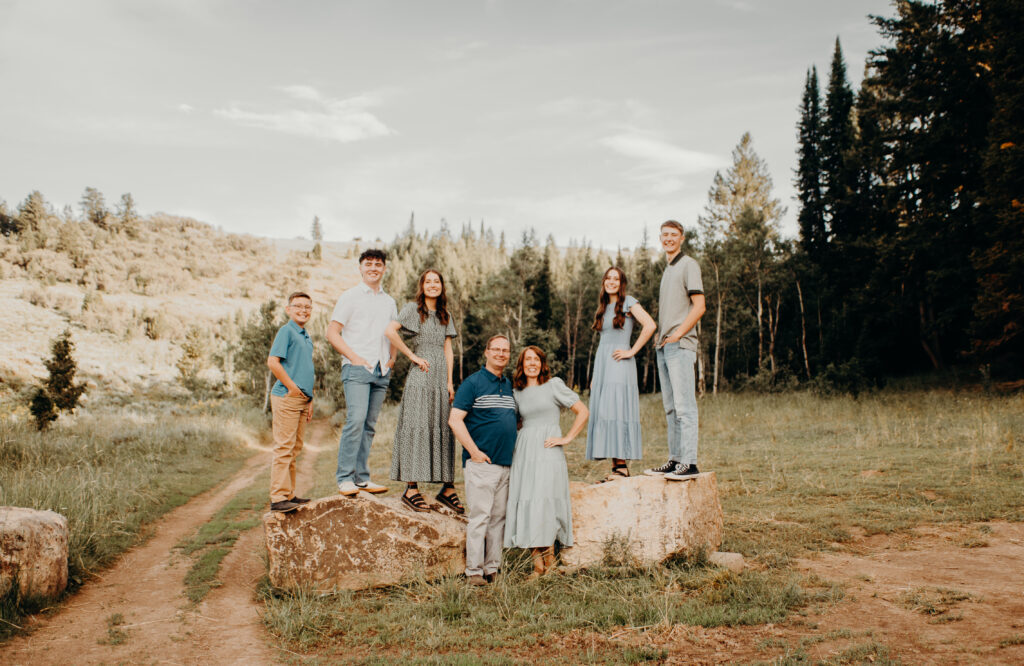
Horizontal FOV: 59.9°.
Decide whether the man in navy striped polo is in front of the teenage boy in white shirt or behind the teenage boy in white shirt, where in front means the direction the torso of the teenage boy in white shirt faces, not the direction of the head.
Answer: in front

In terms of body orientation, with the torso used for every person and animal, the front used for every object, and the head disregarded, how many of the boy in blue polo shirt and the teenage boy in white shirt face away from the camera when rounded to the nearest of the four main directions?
0

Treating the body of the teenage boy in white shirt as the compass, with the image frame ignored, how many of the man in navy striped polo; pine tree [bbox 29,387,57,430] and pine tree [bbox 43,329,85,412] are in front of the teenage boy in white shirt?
1

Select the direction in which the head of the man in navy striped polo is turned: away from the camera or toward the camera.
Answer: toward the camera

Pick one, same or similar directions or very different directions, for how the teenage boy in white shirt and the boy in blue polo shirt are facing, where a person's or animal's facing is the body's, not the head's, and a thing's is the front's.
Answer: same or similar directions

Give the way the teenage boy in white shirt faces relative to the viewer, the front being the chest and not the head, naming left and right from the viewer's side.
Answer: facing the viewer and to the right of the viewer

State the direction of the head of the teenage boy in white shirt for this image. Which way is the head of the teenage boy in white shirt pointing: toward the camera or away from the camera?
toward the camera

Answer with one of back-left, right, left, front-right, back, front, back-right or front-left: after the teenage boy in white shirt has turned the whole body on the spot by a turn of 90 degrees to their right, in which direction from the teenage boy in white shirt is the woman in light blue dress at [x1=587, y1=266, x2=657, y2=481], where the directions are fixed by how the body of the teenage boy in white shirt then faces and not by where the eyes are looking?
back-left

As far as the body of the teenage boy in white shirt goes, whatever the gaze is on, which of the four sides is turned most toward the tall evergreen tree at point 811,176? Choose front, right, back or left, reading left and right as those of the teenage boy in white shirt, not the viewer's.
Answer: left

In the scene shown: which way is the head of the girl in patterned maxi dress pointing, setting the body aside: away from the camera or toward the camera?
toward the camera

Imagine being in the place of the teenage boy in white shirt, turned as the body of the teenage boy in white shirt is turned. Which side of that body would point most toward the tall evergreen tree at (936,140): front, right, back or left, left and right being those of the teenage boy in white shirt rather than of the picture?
left

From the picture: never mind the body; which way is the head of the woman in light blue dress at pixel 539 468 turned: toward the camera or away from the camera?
toward the camera

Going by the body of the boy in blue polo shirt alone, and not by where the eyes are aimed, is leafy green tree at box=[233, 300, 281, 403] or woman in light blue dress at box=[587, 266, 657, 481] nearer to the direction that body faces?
the woman in light blue dress
